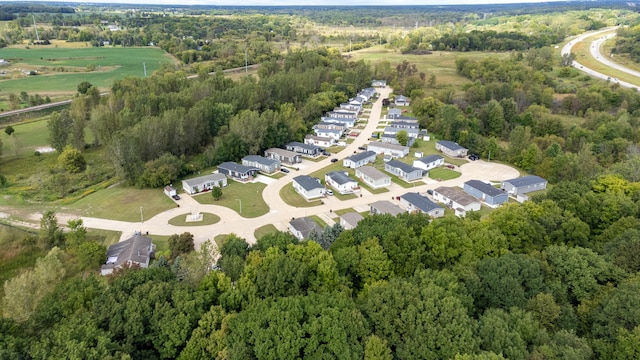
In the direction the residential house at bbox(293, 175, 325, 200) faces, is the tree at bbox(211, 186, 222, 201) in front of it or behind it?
in front

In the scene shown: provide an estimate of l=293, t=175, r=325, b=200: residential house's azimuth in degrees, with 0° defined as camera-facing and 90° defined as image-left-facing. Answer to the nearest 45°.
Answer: approximately 45°

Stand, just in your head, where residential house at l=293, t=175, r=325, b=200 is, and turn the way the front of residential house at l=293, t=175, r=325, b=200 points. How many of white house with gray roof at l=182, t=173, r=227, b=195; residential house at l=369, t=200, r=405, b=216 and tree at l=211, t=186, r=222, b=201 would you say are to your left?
1

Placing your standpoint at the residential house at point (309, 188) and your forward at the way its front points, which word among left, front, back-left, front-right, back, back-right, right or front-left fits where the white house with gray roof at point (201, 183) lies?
front-right

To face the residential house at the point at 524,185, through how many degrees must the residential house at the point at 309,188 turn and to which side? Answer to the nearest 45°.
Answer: approximately 135° to its left

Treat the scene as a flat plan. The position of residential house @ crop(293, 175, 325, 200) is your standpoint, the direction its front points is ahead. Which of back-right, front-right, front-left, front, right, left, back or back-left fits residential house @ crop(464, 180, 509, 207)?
back-left

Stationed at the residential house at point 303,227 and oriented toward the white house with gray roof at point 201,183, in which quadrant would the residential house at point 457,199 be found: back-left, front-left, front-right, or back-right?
back-right

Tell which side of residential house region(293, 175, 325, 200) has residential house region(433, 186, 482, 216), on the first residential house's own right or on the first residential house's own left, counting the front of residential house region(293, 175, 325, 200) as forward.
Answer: on the first residential house's own left
